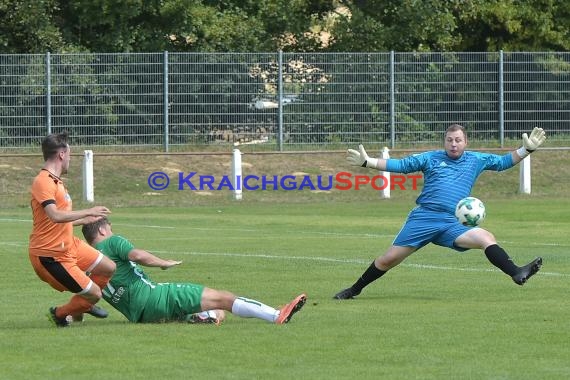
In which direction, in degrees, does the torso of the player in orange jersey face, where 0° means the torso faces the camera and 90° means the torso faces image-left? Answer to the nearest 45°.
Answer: approximately 270°

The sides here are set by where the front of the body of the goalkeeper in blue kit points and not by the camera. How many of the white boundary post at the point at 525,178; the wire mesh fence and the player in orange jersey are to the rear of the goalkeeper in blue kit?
2

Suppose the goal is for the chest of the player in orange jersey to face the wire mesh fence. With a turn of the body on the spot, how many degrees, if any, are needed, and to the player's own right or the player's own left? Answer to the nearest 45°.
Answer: approximately 90° to the player's own left

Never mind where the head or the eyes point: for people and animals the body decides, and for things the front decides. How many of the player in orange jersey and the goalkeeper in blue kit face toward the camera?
1

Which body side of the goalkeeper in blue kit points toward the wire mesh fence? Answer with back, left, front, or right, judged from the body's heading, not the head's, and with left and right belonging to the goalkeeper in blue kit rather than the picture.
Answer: back

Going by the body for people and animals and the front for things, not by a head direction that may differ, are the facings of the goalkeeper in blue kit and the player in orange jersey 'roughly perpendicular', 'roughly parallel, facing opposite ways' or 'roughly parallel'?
roughly perpendicular

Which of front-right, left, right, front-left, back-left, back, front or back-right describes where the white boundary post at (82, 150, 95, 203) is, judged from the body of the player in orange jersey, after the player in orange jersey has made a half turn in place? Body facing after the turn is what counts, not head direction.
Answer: right

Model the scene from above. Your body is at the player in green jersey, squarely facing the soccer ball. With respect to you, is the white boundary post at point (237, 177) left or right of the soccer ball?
left

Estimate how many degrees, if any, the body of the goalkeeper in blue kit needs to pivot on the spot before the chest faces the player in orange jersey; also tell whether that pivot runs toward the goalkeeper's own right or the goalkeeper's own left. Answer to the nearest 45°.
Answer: approximately 45° to the goalkeeper's own right

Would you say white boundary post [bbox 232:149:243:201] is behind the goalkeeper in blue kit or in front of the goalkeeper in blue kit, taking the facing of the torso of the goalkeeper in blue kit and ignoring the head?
behind

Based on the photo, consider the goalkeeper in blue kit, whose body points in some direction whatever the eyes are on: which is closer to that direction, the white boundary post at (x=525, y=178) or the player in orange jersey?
the player in orange jersey

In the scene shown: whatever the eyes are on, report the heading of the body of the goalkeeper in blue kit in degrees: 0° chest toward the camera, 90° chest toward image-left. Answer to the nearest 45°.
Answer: approximately 0°

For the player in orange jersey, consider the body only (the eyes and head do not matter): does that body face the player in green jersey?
yes

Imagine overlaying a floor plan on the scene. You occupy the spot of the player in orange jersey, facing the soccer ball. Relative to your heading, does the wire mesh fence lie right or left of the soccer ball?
left
